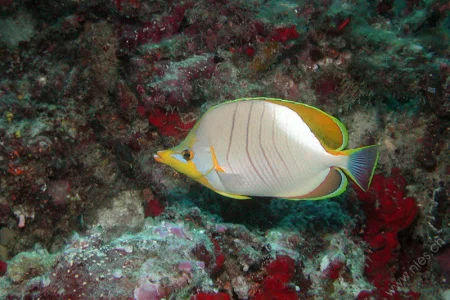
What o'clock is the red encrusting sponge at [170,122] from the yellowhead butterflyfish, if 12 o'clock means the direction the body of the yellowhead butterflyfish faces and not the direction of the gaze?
The red encrusting sponge is roughly at 2 o'clock from the yellowhead butterflyfish.

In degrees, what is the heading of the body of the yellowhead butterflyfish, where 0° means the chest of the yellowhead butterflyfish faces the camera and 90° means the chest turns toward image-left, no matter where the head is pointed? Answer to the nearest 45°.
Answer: approximately 90°
